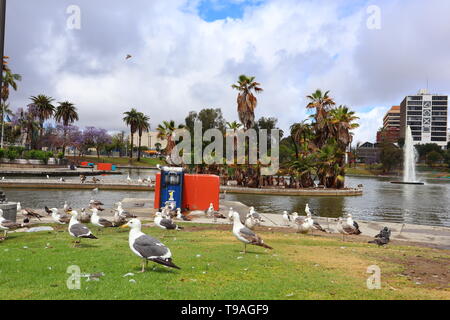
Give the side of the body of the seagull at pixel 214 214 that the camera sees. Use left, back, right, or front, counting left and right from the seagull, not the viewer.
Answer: left

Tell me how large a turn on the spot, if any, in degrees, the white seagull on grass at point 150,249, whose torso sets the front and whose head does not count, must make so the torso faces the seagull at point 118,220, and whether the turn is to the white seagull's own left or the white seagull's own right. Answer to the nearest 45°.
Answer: approximately 90° to the white seagull's own right

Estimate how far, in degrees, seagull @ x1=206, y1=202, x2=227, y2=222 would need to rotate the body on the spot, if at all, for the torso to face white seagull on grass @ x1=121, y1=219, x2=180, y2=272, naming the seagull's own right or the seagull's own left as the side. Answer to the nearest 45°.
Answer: approximately 90° to the seagull's own left

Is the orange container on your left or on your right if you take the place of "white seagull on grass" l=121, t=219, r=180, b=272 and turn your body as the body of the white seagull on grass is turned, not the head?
on your right

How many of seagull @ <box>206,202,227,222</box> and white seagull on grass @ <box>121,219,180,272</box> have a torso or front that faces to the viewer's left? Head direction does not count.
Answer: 2

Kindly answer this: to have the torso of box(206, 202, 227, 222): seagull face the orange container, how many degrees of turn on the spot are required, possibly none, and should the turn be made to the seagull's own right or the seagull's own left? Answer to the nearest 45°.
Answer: approximately 90° to the seagull's own right

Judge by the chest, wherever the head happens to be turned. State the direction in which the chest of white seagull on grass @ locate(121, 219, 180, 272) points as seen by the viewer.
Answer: to the viewer's left

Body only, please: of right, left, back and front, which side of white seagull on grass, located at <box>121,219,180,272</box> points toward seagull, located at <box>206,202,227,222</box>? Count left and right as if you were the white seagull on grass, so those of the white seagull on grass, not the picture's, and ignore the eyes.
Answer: right
